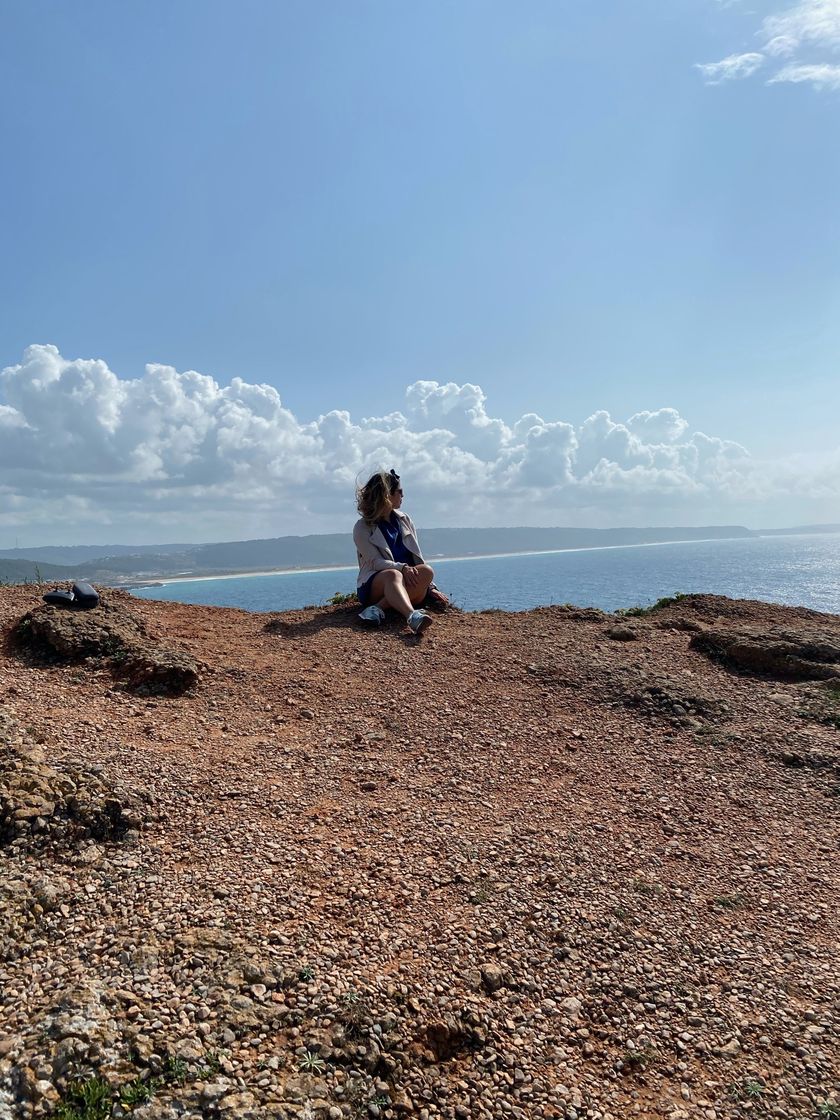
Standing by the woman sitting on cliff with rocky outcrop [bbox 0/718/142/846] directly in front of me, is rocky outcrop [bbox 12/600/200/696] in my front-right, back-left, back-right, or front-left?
front-right

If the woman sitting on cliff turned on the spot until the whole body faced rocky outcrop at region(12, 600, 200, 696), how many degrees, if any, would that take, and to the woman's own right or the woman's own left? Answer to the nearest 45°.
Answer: approximately 90° to the woman's own right

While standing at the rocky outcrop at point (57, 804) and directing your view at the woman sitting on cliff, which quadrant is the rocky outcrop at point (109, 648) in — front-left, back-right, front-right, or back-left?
front-left

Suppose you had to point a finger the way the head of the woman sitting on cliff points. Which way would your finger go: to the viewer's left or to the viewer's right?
to the viewer's right

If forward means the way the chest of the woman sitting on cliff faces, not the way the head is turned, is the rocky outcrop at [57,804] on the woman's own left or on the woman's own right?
on the woman's own right

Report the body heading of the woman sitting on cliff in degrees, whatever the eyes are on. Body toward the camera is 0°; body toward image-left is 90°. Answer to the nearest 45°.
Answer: approximately 315°
